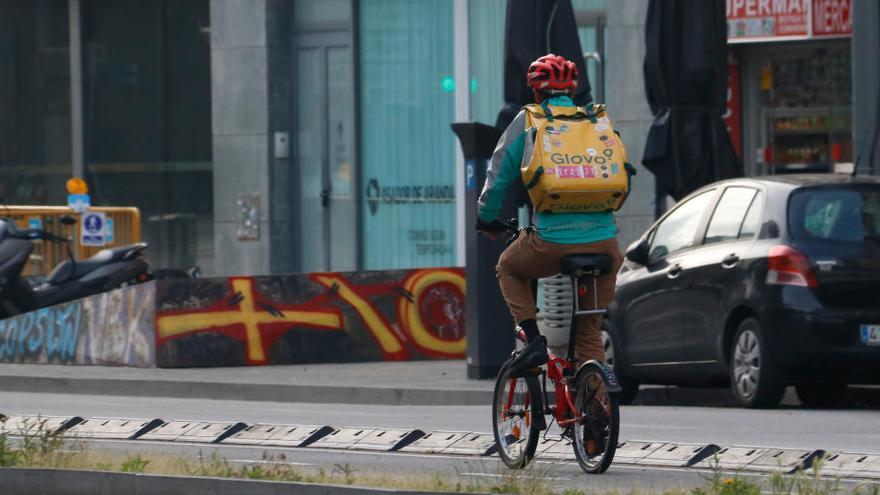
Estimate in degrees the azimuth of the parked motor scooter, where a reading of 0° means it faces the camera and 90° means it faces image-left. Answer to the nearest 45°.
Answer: approximately 90°

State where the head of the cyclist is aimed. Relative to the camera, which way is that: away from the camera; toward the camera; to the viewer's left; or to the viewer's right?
away from the camera

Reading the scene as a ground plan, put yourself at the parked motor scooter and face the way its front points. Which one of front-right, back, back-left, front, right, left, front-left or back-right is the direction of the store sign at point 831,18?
back

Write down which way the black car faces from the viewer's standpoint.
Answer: facing away from the viewer and to the left of the viewer

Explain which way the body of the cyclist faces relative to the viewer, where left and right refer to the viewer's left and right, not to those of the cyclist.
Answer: facing away from the viewer and to the left of the viewer

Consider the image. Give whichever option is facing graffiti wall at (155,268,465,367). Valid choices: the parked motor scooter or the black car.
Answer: the black car

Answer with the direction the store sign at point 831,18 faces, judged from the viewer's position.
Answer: facing the viewer

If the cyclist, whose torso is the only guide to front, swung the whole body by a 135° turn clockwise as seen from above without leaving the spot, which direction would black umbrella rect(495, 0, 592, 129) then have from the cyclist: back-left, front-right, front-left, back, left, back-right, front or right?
left

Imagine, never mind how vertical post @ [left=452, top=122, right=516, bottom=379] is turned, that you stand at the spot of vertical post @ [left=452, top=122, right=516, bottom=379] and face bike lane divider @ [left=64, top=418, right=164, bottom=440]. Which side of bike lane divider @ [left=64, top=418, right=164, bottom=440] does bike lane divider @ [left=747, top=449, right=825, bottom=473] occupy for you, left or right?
left

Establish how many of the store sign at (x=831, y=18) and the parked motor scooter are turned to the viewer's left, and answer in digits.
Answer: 1

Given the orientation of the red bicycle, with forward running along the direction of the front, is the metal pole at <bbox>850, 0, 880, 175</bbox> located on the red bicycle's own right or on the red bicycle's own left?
on the red bicycle's own right

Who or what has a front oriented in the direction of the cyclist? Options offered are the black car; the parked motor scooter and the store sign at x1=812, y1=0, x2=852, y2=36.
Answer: the store sign

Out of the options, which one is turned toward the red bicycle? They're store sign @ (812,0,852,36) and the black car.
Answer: the store sign

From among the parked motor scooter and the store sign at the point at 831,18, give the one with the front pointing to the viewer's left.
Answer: the parked motor scooter

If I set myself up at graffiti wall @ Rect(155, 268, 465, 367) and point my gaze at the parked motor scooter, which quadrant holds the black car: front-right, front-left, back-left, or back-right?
back-left

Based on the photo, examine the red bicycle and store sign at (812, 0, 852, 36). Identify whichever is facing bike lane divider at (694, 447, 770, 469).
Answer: the store sign

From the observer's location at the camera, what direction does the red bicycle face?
facing away from the viewer and to the left of the viewer
